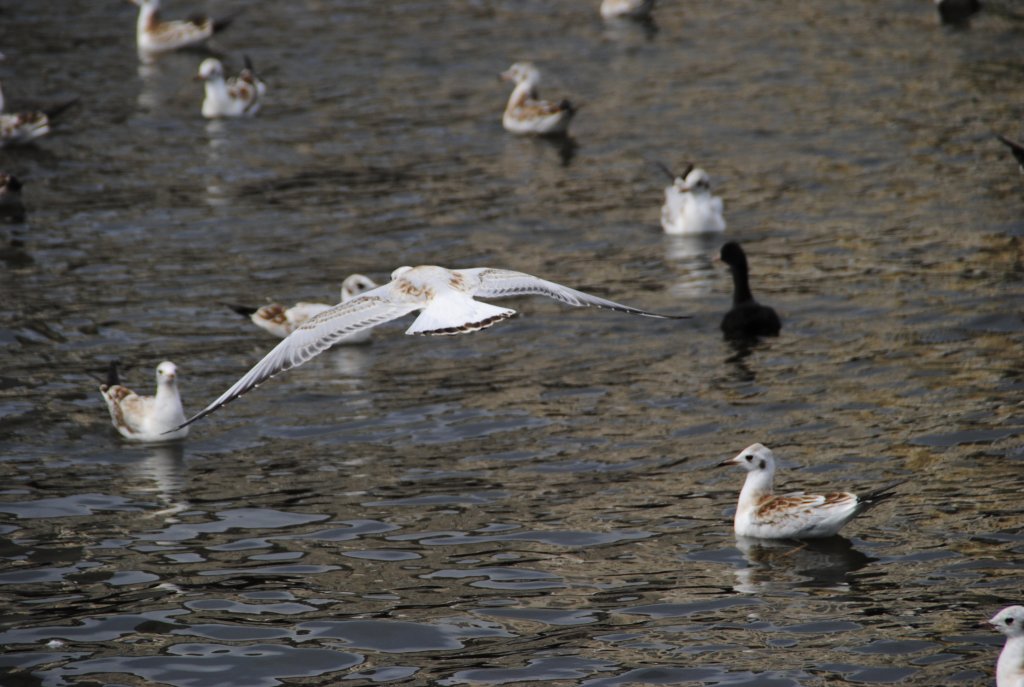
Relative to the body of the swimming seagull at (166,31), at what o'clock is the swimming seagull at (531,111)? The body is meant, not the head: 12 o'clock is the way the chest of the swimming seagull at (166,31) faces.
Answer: the swimming seagull at (531,111) is roughly at 8 o'clock from the swimming seagull at (166,31).

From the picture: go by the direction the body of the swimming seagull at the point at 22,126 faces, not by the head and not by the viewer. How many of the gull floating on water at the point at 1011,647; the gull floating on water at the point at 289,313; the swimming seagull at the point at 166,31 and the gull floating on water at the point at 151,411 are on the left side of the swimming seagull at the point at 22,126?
3

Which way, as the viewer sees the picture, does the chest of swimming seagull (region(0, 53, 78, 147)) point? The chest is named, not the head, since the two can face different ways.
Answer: to the viewer's left

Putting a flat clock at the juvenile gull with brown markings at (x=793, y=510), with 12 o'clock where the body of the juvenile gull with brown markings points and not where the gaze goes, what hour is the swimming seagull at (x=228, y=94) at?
The swimming seagull is roughly at 2 o'clock from the juvenile gull with brown markings.

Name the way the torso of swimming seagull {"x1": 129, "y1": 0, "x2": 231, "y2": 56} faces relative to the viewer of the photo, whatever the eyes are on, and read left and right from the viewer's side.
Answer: facing to the left of the viewer

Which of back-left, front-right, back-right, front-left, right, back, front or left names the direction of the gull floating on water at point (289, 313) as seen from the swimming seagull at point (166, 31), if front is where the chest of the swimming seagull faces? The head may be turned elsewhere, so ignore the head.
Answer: left

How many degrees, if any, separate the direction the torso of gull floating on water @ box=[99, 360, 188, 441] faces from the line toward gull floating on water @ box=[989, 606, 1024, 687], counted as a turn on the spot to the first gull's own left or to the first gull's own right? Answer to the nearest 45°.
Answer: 0° — it already faces it

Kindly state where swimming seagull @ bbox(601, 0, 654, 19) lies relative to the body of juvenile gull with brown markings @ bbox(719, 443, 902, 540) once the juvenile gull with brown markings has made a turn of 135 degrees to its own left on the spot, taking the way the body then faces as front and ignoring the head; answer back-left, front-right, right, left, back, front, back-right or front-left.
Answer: back-left

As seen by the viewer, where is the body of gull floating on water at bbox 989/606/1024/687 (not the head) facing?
to the viewer's left

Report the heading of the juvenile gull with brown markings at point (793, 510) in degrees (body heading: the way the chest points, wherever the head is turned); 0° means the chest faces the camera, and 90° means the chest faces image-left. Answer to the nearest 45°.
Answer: approximately 90°
